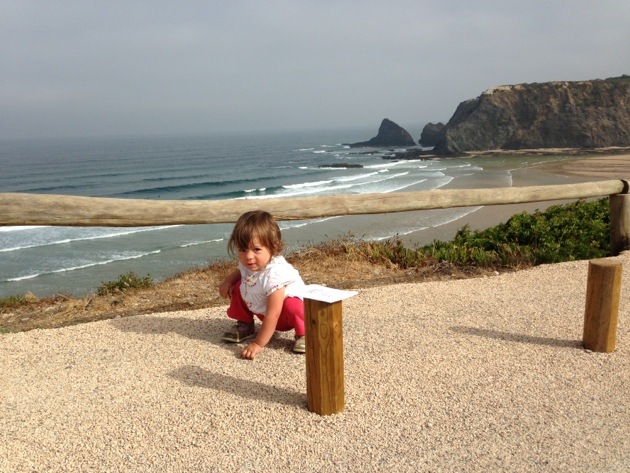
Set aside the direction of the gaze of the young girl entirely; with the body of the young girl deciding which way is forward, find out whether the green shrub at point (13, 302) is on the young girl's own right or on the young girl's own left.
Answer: on the young girl's own right

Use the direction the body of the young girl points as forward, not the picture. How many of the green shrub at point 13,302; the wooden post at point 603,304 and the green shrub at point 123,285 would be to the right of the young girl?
2

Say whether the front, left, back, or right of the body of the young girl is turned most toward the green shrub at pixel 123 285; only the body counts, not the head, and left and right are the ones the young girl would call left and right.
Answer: right

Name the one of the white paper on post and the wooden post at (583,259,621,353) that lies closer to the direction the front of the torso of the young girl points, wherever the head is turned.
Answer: the white paper on post

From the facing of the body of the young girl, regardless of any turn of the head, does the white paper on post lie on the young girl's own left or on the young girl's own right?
on the young girl's own left

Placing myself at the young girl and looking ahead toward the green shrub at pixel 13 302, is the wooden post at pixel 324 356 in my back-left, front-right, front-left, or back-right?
back-left

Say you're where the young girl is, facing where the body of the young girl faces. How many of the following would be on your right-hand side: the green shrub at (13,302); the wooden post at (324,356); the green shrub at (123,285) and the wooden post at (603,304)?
2

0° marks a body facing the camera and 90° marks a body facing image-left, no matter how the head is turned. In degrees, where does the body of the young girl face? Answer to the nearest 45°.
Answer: approximately 45°

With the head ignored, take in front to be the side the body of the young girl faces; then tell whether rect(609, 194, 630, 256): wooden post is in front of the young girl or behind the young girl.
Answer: behind

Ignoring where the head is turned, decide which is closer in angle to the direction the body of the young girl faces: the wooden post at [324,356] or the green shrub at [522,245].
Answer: the wooden post

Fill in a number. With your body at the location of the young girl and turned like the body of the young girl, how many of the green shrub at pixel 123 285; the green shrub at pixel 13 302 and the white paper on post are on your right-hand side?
2

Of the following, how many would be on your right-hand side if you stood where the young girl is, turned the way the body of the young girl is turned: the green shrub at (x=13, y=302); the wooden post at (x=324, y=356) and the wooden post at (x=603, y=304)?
1

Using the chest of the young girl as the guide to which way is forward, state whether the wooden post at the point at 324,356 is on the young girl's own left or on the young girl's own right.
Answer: on the young girl's own left

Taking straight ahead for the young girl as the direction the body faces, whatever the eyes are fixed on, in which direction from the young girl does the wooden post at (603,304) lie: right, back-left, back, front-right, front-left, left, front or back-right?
back-left

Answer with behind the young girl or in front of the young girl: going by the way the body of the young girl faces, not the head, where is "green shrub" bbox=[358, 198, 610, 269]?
behind
